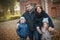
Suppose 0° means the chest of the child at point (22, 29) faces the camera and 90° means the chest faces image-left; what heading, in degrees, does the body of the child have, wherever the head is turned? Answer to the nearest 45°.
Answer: approximately 0°

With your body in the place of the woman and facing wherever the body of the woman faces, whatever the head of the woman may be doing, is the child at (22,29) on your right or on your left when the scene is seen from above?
on your right

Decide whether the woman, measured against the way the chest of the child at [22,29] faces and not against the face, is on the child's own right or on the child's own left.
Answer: on the child's own left

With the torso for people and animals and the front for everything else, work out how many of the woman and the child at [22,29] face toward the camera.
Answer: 2

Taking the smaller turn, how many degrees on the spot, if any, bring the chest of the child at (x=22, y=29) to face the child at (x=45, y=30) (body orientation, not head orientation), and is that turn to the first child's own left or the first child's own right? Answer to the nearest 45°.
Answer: approximately 90° to the first child's own left

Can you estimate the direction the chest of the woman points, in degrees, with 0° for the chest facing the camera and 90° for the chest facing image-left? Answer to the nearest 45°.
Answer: approximately 0°
